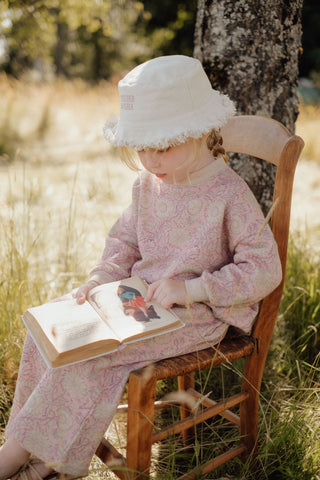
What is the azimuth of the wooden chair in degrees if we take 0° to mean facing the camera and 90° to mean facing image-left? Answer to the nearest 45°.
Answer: approximately 45°

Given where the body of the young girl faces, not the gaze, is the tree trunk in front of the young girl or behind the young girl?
behind

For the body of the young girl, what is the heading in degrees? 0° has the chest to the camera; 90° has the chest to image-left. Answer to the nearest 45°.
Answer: approximately 45°

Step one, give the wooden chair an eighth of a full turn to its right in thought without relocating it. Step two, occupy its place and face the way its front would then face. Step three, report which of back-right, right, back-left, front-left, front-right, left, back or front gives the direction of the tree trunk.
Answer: right

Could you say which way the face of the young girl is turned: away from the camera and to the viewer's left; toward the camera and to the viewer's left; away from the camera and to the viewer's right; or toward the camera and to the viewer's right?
toward the camera and to the viewer's left
